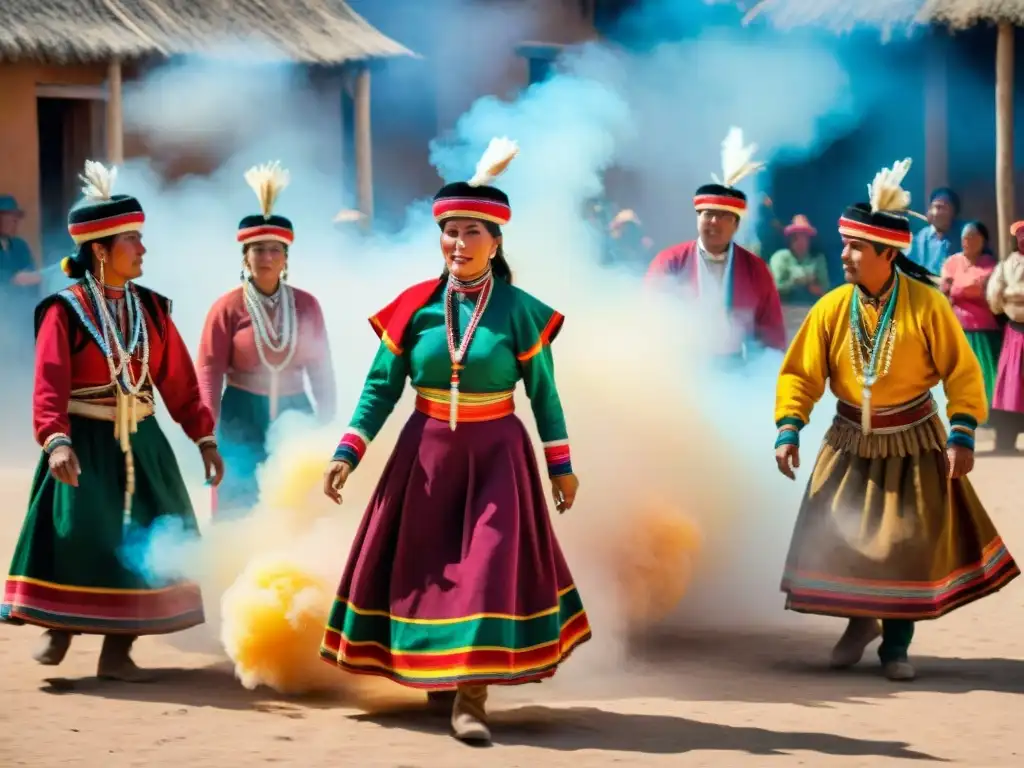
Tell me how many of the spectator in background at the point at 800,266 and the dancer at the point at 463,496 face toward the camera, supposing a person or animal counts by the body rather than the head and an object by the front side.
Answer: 2

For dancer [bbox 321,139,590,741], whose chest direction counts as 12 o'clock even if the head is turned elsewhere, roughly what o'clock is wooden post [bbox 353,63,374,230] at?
The wooden post is roughly at 6 o'clock from the dancer.

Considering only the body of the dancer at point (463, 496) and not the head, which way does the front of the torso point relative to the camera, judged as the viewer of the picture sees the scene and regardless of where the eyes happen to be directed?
toward the camera

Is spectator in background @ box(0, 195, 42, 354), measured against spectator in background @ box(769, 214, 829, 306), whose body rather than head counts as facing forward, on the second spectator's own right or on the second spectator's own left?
on the second spectator's own right

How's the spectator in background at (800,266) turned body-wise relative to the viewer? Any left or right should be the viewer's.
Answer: facing the viewer

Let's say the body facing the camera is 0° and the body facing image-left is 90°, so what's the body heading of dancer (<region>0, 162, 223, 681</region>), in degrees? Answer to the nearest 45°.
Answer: approximately 315°

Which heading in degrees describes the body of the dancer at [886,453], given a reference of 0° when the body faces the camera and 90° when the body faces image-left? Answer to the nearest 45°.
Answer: approximately 45°

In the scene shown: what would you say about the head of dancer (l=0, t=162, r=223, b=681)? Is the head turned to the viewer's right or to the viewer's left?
to the viewer's right

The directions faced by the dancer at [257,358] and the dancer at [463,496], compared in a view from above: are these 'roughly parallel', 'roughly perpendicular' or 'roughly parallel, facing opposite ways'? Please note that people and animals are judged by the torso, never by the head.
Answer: roughly parallel

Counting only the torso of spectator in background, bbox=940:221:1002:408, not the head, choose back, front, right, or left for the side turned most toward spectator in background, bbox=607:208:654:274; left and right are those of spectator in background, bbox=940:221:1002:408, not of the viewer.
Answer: right
